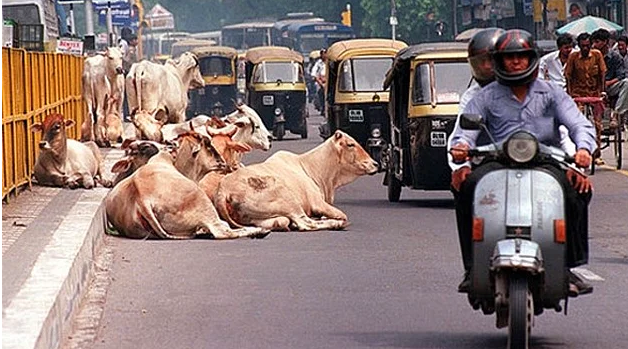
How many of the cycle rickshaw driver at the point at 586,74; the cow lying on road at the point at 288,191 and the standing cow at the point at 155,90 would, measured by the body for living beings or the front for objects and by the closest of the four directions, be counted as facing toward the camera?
1

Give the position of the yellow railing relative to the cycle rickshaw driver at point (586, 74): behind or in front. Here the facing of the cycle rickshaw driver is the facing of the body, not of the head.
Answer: in front

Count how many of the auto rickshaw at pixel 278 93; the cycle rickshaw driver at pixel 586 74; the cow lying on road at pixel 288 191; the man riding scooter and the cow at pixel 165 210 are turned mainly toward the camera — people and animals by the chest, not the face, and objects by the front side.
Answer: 3

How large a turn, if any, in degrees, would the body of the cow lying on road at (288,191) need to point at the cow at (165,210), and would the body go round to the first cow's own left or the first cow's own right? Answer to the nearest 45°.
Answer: approximately 135° to the first cow's own right

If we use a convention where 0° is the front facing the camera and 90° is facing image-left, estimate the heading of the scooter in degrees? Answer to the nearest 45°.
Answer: approximately 0°

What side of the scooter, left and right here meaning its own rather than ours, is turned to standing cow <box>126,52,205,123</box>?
back

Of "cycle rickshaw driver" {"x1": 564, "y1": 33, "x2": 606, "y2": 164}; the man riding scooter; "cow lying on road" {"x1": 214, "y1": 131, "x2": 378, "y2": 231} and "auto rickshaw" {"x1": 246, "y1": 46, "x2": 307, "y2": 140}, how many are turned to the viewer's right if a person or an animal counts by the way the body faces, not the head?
1

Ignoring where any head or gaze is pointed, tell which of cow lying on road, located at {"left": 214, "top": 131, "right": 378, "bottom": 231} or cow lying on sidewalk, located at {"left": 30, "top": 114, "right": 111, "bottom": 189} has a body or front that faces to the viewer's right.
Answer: cow lying on road, located at {"left": 214, "top": 131, "right": 378, "bottom": 231}

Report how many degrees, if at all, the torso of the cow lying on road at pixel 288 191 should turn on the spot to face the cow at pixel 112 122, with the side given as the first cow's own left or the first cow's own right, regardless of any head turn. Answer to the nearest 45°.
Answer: approximately 90° to the first cow's own left

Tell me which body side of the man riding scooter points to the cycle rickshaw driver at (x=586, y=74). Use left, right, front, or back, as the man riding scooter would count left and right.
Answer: back

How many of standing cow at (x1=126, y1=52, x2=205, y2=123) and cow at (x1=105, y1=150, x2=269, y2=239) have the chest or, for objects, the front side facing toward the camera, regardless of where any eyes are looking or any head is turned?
0
